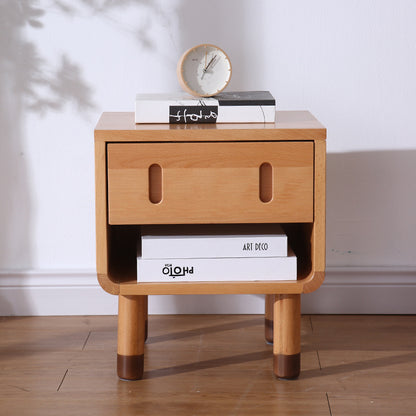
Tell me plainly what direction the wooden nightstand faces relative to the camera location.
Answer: facing the viewer
